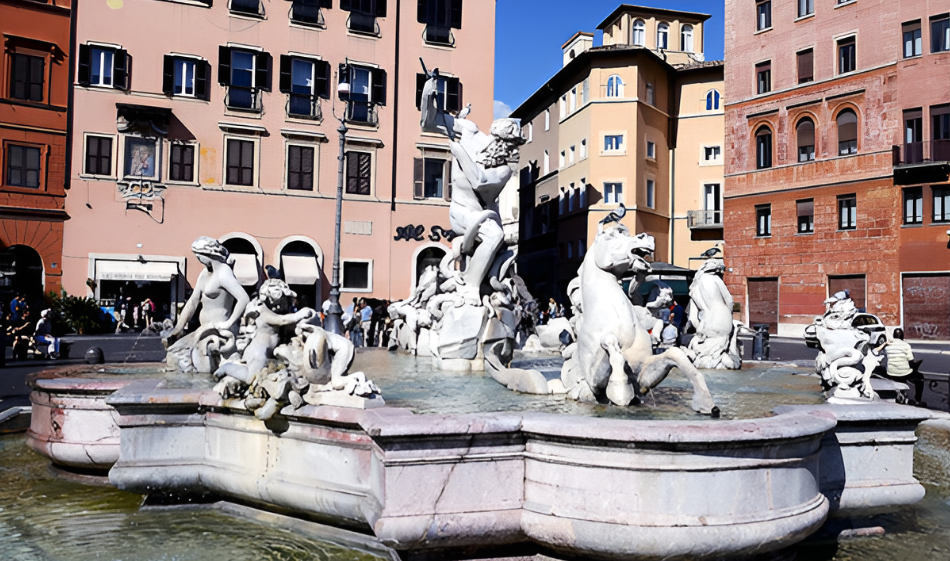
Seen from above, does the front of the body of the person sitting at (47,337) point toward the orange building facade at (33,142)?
no

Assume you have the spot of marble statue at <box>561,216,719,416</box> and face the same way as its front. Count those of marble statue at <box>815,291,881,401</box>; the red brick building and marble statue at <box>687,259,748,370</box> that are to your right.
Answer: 0

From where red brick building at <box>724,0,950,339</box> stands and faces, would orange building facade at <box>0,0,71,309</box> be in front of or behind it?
in front

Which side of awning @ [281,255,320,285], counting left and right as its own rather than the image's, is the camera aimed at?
front

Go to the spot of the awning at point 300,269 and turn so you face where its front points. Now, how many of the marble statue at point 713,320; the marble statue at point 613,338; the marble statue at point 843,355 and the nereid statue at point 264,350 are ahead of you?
4

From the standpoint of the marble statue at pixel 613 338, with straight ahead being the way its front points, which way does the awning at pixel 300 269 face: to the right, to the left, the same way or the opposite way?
the same way

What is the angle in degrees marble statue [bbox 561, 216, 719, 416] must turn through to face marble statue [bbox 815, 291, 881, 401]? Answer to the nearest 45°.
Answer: approximately 90° to its left
